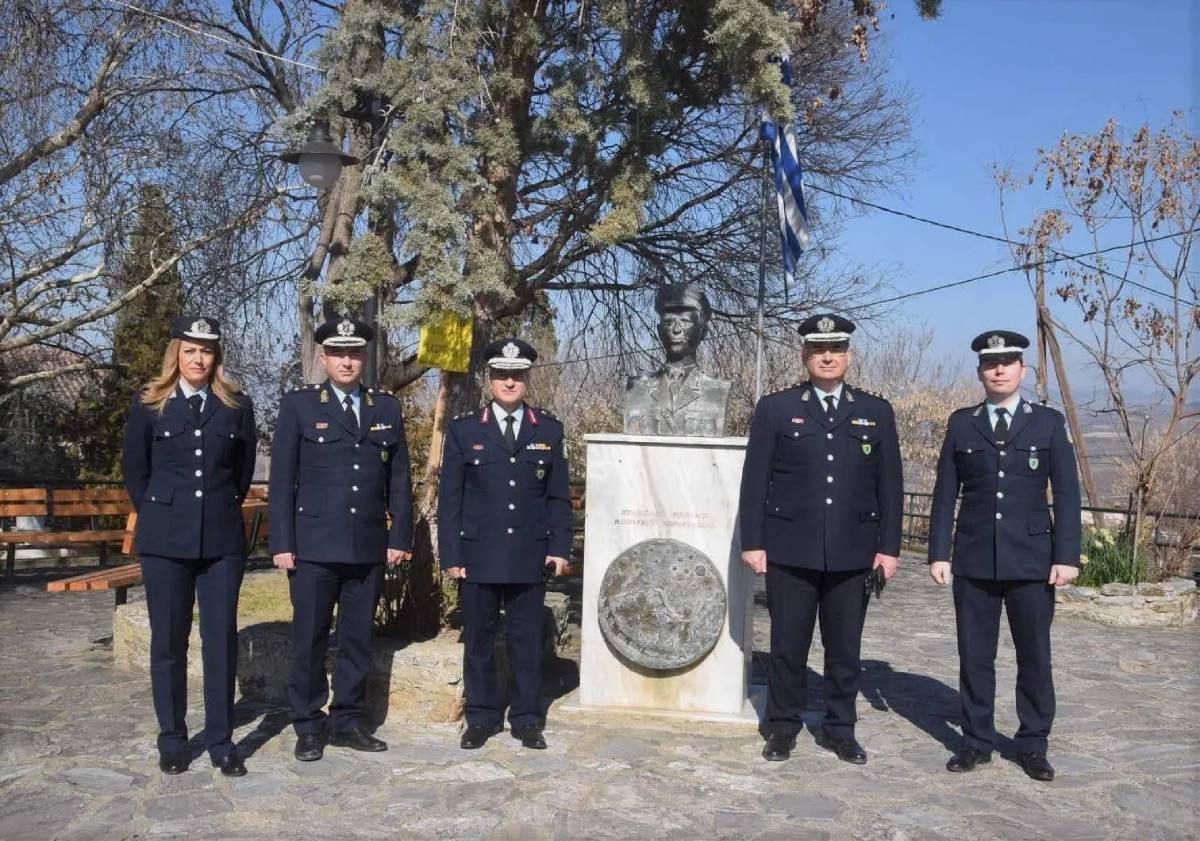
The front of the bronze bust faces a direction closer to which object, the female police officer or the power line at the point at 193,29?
the female police officer

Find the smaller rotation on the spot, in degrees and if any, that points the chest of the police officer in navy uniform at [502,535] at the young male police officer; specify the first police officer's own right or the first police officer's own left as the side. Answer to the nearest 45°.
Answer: approximately 90° to the first police officer's own left

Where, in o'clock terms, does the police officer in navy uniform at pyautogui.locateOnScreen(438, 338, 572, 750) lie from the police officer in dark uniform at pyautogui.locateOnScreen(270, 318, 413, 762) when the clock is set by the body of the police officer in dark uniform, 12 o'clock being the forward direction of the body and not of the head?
The police officer in navy uniform is roughly at 9 o'clock from the police officer in dark uniform.

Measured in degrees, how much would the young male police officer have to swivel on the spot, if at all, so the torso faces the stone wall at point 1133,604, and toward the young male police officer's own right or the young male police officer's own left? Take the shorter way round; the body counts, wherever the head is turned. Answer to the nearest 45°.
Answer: approximately 180°

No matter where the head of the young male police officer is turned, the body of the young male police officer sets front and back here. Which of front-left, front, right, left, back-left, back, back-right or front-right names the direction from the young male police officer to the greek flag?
back-right

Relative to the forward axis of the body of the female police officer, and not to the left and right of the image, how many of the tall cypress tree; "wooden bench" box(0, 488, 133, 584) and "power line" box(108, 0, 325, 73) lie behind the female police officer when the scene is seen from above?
3

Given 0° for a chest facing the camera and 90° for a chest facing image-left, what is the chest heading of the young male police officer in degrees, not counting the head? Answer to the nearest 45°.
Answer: approximately 0°

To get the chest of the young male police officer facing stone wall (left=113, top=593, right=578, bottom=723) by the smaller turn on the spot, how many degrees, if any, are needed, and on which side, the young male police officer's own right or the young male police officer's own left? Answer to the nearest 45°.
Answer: approximately 90° to the young male police officer's own right

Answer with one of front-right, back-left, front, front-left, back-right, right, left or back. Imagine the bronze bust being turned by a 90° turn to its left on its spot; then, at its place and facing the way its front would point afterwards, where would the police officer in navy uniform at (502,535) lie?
back-right
